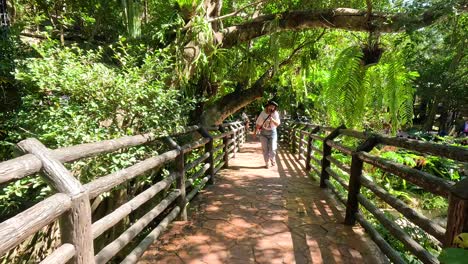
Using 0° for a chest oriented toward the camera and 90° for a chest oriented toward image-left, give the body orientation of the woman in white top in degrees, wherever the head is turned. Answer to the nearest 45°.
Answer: approximately 0°

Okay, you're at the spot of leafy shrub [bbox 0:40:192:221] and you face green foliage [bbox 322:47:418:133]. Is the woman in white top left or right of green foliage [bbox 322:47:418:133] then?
left

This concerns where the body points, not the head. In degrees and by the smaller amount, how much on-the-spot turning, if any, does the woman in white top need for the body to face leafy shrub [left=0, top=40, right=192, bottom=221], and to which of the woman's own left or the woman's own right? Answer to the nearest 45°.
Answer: approximately 45° to the woman's own right

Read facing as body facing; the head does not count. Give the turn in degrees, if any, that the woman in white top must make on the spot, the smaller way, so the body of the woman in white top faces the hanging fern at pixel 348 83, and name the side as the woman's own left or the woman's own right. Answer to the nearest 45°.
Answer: approximately 45° to the woman's own left

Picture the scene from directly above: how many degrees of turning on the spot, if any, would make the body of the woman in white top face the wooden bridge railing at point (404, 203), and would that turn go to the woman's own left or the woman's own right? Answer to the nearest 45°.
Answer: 0° — they already face it
